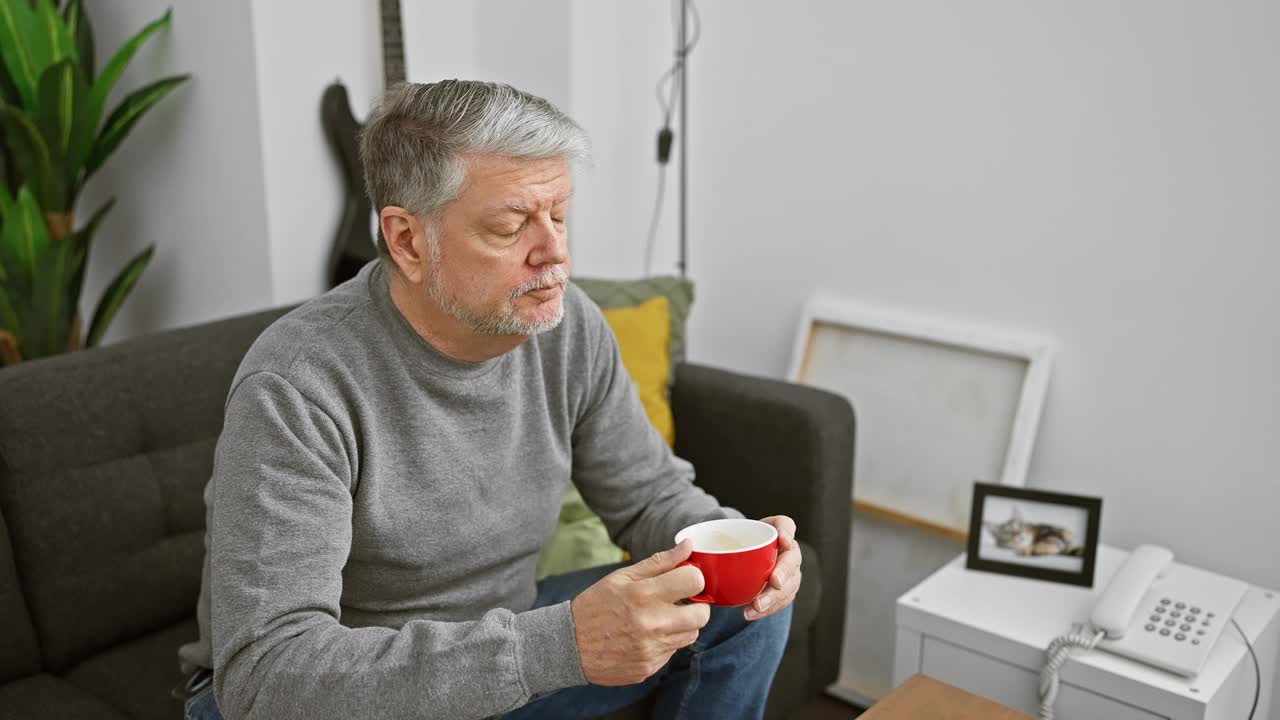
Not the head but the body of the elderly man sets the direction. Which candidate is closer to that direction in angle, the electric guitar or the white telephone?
the white telephone

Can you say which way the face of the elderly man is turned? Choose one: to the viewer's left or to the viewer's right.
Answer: to the viewer's right

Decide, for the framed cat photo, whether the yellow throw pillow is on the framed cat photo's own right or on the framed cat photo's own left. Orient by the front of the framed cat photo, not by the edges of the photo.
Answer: on the framed cat photo's own right

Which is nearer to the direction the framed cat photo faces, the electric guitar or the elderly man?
the elderly man

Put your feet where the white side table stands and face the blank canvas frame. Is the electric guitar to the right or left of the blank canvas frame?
left

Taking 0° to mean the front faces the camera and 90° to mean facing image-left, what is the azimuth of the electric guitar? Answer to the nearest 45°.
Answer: approximately 0°

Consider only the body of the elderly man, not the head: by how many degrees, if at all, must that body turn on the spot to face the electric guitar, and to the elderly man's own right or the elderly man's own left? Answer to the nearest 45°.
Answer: approximately 135° to the elderly man's own left

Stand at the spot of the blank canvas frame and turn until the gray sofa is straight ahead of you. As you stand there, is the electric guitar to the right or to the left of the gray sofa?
right

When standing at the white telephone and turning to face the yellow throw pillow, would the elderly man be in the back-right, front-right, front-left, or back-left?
front-left

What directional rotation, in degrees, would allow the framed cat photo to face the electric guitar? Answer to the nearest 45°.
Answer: approximately 90° to its right

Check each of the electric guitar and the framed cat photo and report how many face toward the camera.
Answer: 2

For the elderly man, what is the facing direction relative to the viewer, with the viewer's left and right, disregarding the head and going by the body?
facing the viewer and to the right of the viewer

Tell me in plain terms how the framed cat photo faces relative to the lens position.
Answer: facing the viewer
